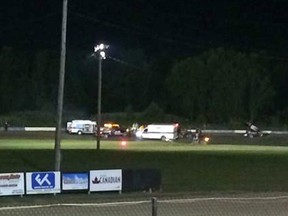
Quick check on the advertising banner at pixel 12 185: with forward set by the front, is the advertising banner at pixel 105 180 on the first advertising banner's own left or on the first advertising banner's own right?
on the first advertising banner's own left
